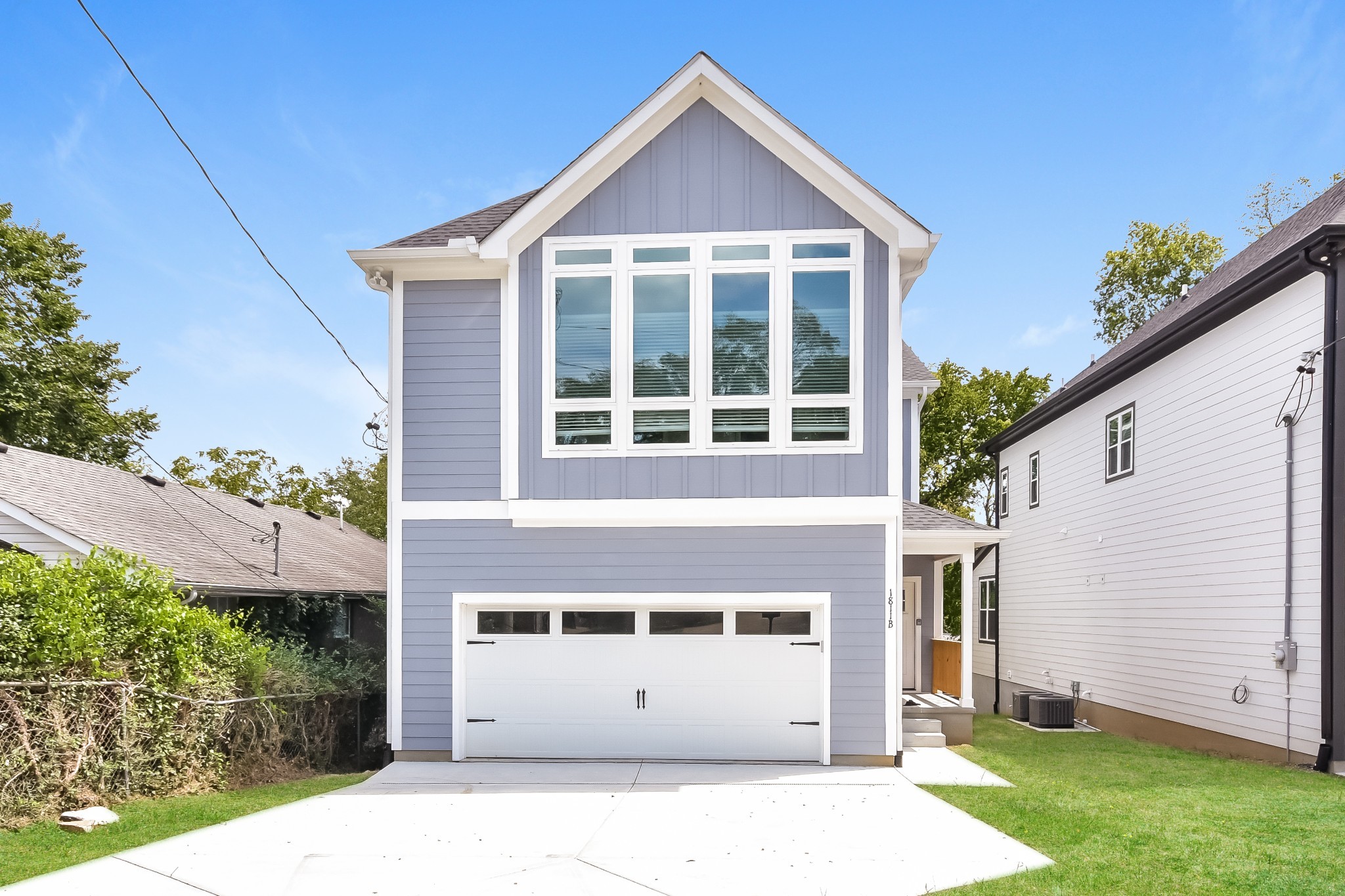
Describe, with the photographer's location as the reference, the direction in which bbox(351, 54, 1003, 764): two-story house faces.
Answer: facing the viewer

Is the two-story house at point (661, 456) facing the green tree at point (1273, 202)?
no

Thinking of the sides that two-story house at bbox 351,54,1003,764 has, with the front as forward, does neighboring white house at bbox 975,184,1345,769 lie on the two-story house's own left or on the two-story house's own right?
on the two-story house's own left

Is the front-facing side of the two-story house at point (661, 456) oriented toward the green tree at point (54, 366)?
no

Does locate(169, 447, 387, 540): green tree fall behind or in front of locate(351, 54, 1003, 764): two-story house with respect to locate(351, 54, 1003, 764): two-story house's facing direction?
behind

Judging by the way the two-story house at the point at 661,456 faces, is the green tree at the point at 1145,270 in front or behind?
behind

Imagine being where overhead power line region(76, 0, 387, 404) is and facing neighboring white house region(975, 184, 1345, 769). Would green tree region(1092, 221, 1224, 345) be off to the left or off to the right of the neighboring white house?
left
